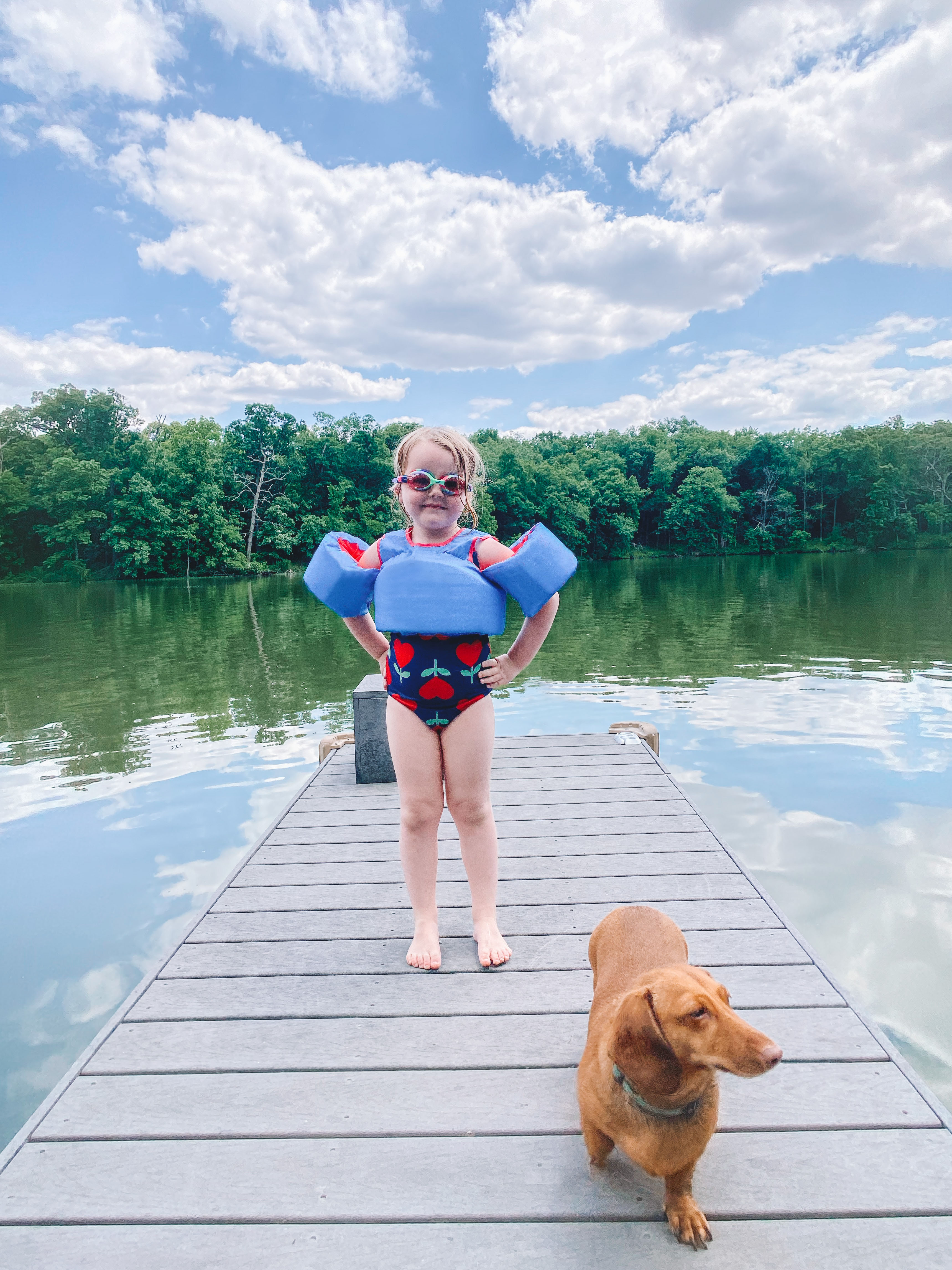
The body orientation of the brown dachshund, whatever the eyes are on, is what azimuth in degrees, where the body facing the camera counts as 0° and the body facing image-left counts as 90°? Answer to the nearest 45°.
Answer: approximately 0°

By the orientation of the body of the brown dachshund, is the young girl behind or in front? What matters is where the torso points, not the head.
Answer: behind

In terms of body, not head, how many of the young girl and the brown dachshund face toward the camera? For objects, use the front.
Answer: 2

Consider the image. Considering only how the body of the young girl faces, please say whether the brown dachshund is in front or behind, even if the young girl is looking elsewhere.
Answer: in front
